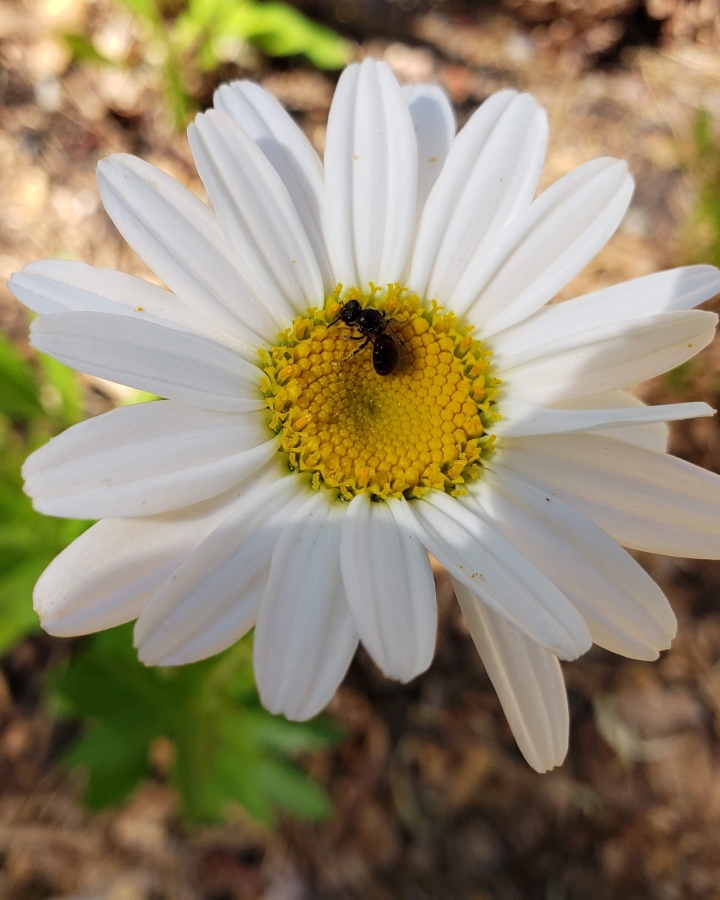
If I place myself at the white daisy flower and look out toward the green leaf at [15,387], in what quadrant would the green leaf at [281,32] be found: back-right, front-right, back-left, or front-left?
front-right

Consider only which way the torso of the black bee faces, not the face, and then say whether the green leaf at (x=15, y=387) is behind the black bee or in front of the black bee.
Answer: in front

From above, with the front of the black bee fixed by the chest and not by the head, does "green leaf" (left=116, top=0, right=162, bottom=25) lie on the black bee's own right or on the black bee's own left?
on the black bee's own right

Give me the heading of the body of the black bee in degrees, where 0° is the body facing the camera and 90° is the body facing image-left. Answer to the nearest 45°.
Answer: approximately 90°

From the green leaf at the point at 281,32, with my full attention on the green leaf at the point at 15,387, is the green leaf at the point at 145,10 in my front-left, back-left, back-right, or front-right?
front-right
